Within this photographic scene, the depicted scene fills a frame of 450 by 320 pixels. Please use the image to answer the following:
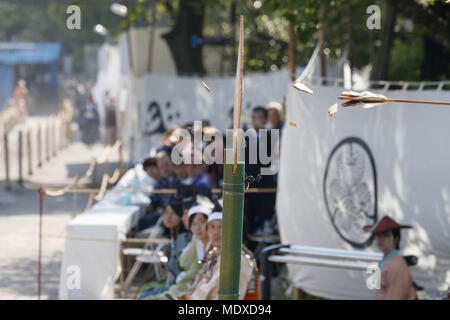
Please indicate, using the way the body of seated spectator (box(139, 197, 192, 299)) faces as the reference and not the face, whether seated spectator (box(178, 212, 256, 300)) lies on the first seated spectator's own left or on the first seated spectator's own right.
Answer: on the first seated spectator's own left

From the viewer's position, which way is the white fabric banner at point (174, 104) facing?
facing the viewer

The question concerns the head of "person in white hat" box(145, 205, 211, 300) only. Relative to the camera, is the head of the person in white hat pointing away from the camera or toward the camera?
toward the camera

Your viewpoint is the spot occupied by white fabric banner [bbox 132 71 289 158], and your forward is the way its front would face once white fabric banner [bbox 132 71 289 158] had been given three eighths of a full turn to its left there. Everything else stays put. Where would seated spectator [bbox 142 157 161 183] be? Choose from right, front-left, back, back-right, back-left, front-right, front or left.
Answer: back-right

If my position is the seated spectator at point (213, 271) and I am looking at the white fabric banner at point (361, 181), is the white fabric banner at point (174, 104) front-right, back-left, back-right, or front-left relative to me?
front-left

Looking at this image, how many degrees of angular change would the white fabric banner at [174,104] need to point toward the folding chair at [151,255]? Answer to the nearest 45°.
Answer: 0° — it already faces it

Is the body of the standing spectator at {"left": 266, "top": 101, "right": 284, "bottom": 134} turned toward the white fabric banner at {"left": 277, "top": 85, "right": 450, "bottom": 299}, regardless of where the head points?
no

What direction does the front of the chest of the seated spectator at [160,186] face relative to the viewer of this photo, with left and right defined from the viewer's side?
facing to the left of the viewer

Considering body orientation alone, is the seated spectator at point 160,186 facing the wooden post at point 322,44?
no

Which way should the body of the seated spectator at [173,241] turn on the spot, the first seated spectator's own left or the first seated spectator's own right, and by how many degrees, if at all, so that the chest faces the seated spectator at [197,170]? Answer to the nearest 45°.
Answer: approximately 135° to the first seated spectator's own right

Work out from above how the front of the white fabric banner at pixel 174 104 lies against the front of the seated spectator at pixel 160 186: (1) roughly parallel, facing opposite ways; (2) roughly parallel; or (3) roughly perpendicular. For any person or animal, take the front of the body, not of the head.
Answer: roughly perpendicular

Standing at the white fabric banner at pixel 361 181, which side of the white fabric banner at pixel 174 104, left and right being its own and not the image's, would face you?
front

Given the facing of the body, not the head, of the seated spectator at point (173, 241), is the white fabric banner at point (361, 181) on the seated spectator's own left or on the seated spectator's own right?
on the seated spectator's own left

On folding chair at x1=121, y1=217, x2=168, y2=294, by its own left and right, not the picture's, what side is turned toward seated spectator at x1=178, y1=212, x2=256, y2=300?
left
